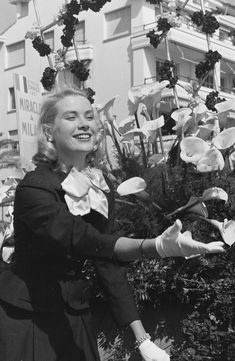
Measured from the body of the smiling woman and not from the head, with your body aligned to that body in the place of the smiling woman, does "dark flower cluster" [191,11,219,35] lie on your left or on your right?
on your left

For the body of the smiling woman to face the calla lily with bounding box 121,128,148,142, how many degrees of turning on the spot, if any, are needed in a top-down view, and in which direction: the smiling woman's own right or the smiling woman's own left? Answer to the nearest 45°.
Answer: approximately 135° to the smiling woman's own left

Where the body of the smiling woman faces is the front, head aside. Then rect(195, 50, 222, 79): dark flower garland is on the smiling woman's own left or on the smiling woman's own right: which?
on the smiling woman's own left

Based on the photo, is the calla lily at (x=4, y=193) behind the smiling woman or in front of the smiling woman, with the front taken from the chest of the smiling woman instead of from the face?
behind

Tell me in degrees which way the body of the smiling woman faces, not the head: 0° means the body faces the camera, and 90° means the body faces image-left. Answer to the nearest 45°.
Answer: approximately 315°

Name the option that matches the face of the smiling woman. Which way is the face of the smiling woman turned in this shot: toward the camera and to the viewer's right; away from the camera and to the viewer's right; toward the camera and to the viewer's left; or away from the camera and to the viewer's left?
toward the camera and to the viewer's right

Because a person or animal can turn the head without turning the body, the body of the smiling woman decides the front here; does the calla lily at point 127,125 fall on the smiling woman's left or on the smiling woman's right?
on the smiling woman's left

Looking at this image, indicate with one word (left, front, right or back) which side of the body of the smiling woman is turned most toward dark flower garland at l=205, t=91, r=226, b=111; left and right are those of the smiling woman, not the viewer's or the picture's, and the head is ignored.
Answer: left

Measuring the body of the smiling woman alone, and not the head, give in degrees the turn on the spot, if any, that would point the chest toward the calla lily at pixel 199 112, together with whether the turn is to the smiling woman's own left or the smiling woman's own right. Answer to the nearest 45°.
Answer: approximately 90° to the smiling woman's own left

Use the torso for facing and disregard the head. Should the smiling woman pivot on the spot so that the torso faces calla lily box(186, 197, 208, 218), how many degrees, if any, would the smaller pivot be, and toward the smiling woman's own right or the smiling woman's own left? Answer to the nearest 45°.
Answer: approximately 90° to the smiling woman's own left
